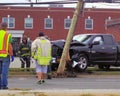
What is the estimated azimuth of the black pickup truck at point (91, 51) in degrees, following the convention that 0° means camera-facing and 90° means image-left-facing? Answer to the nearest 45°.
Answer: approximately 45°

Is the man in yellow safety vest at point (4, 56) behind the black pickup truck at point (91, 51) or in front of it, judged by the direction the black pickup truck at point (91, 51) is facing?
in front
